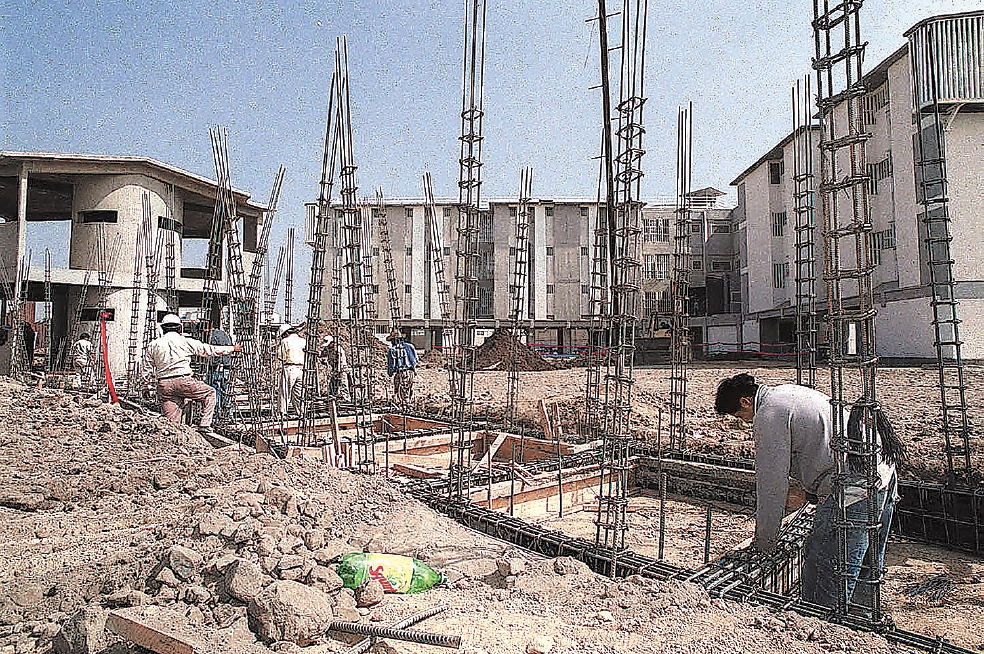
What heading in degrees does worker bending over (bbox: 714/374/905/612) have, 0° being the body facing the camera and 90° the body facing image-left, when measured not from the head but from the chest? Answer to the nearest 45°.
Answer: approximately 90°

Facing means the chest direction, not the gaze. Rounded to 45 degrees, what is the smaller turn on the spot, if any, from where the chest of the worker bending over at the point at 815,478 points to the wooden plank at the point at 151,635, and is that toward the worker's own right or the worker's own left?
approximately 45° to the worker's own left

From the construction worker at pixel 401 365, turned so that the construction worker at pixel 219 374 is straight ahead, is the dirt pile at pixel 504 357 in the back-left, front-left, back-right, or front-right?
back-right

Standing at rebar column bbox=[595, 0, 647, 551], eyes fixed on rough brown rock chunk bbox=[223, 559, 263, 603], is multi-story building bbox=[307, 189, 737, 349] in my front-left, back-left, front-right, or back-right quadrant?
back-right

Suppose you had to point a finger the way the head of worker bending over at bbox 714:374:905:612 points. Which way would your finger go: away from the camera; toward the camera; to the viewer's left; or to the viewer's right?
to the viewer's left
